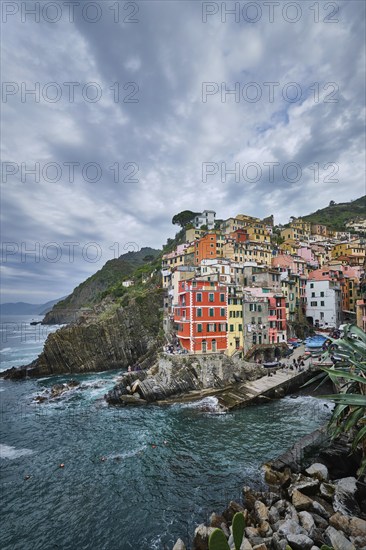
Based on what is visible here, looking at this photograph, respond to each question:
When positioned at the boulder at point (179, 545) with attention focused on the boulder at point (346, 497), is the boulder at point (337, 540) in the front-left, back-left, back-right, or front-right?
front-right

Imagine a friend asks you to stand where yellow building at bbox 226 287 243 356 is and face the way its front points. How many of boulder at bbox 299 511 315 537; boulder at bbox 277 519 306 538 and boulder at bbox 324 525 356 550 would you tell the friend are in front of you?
3

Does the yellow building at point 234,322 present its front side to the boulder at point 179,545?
yes

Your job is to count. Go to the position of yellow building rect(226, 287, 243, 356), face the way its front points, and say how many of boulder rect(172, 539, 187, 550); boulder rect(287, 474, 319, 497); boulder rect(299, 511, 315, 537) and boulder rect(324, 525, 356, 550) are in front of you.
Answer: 4

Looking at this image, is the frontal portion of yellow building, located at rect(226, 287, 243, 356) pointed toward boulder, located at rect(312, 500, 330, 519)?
yes

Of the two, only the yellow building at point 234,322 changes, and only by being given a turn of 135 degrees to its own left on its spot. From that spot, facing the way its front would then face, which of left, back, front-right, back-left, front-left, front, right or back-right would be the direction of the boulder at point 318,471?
back-right

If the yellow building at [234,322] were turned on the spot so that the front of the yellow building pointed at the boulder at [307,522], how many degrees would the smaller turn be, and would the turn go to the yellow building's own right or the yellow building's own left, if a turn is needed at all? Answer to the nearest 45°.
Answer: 0° — it already faces it

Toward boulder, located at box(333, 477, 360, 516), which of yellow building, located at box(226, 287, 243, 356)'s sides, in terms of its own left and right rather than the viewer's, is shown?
front

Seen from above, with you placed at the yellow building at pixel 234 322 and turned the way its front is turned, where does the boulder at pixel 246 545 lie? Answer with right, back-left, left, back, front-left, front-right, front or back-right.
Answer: front

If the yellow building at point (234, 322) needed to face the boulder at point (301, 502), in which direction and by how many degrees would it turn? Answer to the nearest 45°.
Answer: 0° — it already faces it

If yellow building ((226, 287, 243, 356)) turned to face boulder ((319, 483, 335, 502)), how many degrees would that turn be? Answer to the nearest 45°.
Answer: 0° — it already faces it

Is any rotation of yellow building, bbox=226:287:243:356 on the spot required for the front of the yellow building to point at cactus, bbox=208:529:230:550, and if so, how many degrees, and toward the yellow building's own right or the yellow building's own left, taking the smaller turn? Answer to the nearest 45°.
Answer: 0° — it already faces it

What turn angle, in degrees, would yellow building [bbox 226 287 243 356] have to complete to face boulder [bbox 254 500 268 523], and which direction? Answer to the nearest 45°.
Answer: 0° — it already faces it

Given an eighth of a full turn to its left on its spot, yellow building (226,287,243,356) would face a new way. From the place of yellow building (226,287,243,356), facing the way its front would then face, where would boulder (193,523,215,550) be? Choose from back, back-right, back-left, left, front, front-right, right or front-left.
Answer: front-right

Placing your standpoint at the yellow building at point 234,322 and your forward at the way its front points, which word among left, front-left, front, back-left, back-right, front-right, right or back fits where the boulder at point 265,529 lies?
front

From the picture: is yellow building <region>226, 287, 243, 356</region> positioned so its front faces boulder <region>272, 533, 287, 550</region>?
yes

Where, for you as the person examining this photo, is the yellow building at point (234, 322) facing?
facing the viewer

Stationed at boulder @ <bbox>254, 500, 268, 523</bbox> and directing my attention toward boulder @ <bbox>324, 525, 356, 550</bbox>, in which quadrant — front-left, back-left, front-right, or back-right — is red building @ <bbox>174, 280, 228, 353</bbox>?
back-left

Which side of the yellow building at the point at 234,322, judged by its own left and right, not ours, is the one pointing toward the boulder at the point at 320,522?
front
